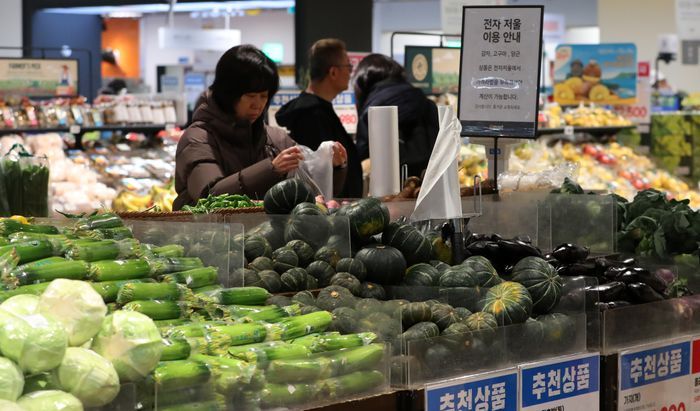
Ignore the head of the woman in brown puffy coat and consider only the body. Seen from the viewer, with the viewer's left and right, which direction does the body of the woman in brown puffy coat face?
facing the viewer and to the right of the viewer

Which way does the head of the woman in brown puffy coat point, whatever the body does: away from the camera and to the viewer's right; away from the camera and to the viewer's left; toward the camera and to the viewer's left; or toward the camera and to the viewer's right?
toward the camera and to the viewer's right

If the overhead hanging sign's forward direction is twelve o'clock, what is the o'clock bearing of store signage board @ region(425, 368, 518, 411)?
The store signage board is roughly at 12 o'clock from the overhead hanging sign.

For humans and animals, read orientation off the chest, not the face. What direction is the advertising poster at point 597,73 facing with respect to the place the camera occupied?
facing the viewer
